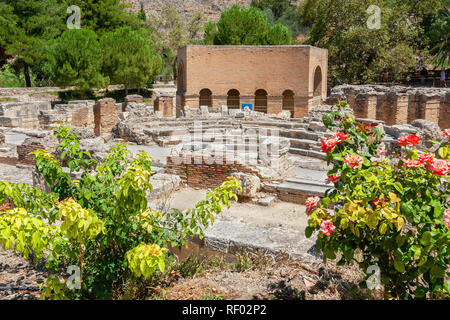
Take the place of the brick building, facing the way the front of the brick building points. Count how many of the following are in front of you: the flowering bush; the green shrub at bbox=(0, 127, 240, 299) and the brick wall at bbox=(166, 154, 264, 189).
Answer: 3

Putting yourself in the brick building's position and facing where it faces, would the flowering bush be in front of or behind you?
in front

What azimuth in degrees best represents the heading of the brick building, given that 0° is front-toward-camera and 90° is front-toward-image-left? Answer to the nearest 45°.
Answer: approximately 0°

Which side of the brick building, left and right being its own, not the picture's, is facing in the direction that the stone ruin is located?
front

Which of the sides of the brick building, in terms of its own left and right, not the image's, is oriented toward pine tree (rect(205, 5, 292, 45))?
back

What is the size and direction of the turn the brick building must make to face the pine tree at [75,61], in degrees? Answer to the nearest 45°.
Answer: approximately 90° to its right

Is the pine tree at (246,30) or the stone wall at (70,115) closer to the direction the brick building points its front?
the stone wall

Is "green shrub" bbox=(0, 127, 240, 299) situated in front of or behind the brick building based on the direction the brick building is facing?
in front

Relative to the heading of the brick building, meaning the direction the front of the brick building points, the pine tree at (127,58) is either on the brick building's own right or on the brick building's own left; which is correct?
on the brick building's own right

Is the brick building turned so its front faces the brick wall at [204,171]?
yes

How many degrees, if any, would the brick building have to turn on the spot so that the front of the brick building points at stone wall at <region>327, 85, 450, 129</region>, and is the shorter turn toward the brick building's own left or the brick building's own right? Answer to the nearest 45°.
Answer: approximately 45° to the brick building's own left
